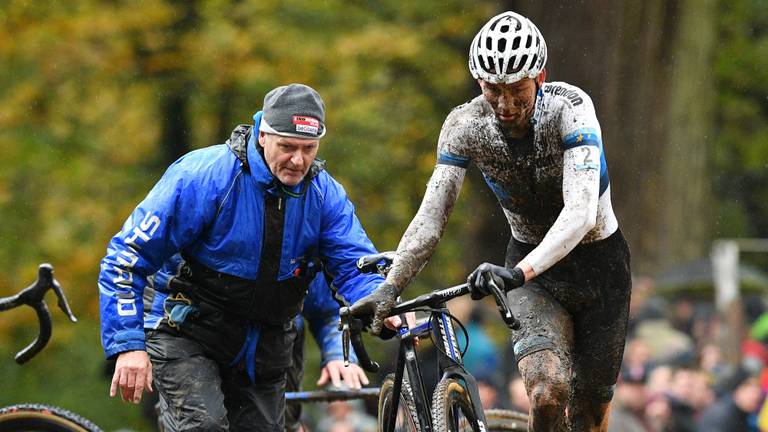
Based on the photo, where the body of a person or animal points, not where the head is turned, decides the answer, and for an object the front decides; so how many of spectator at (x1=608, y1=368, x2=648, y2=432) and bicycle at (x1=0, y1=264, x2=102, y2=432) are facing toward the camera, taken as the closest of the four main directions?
1

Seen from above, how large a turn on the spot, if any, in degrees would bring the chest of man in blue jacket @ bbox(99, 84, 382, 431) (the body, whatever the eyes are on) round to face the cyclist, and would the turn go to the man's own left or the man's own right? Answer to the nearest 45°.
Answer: approximately 45° to the man's own left

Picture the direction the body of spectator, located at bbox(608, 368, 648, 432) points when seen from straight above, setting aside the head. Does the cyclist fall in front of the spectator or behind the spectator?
in front

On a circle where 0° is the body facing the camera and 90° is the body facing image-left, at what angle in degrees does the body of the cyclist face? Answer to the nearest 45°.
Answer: approximately 45°

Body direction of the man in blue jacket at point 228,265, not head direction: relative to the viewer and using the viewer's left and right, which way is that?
facing the viewer and to the right of the viewer

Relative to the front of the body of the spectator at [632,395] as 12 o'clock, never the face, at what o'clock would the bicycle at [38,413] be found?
The bicycle is roughly at 1 o'clock from the spectator.

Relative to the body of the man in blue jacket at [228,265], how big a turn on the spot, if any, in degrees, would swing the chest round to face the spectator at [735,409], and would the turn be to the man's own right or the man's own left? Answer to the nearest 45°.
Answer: approximately 90° to the man's own left

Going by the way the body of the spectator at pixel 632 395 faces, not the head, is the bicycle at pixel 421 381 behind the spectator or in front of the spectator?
in front
